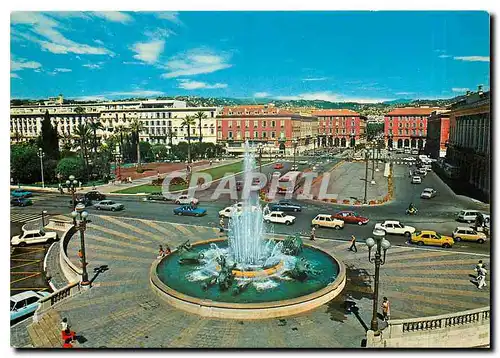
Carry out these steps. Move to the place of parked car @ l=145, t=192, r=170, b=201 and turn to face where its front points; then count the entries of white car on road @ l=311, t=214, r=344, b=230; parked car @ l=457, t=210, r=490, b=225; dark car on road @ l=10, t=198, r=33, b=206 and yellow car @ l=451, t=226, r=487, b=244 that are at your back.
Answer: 1

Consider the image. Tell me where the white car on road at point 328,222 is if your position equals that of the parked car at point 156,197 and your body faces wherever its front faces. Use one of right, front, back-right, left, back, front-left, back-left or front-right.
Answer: front-right

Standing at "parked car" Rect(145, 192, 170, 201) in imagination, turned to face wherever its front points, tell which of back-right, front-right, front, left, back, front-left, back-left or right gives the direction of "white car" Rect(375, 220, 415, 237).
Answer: front-right
